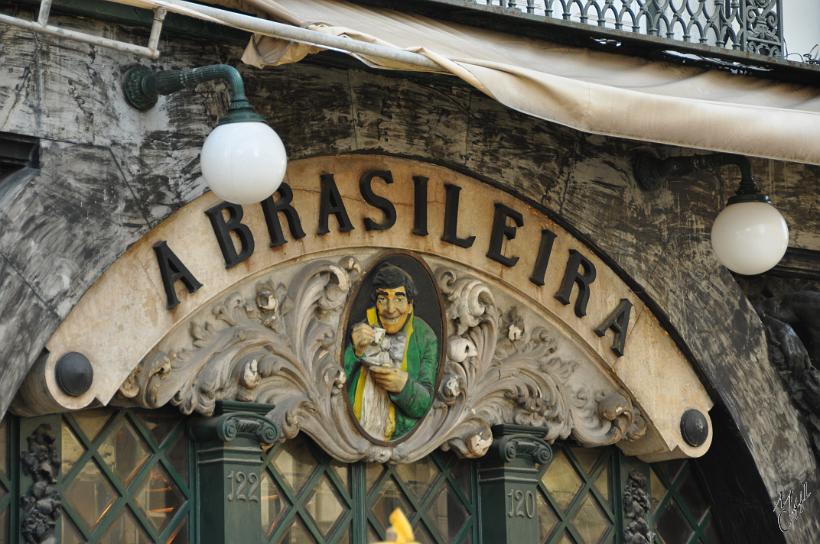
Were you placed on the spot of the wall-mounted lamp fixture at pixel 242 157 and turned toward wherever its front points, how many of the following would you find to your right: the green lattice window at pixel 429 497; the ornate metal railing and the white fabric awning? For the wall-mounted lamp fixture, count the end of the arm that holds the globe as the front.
0

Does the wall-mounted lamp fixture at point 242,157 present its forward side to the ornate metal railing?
no

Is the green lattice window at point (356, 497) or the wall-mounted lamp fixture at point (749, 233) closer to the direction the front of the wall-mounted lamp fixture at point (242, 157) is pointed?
the wall-mounted lamp fixture

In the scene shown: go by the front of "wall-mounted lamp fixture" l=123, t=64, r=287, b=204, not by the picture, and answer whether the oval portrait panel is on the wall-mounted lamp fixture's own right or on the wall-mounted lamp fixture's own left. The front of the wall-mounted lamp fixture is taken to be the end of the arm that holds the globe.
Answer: on the wall-mounted lamp fixture's own left

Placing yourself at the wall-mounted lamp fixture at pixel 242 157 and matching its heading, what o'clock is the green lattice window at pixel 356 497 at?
The green lattice window is roughly at 8 o'clock from the wall-mounted lamp fixture.

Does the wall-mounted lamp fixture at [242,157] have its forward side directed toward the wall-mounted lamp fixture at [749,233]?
no

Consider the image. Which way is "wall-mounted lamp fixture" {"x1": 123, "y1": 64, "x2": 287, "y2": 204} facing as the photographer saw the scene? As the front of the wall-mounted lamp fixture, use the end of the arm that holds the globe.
facing the viewer and to the right of the viewer

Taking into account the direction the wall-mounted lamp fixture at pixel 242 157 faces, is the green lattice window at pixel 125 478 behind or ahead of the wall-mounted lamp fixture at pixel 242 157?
behind

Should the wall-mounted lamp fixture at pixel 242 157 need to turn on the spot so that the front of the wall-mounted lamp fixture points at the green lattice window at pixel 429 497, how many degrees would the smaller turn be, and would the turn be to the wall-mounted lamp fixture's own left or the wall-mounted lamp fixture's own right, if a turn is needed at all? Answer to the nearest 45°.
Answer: approximately 135° to the wall-mounted lamp fixture's own left
